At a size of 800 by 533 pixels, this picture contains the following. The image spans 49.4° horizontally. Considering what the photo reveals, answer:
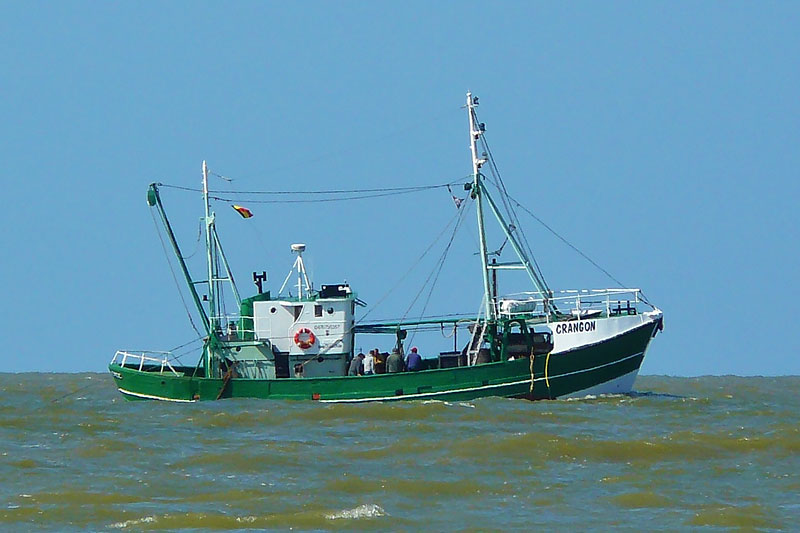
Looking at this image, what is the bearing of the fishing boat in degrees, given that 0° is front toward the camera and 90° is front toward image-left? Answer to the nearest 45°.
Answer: approximately 270°
